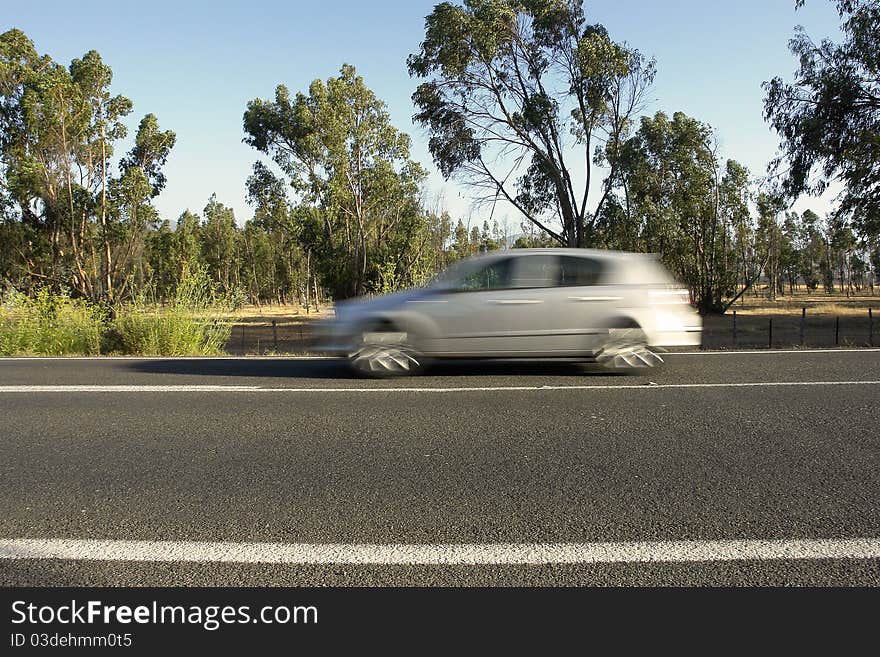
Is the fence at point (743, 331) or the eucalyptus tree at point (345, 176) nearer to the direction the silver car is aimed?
the eucalyptus tree

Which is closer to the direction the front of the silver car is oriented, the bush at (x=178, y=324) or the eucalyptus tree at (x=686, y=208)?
the bush

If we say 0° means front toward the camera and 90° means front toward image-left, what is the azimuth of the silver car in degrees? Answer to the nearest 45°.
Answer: approximately 90°

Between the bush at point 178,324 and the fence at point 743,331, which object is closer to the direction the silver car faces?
the bush
